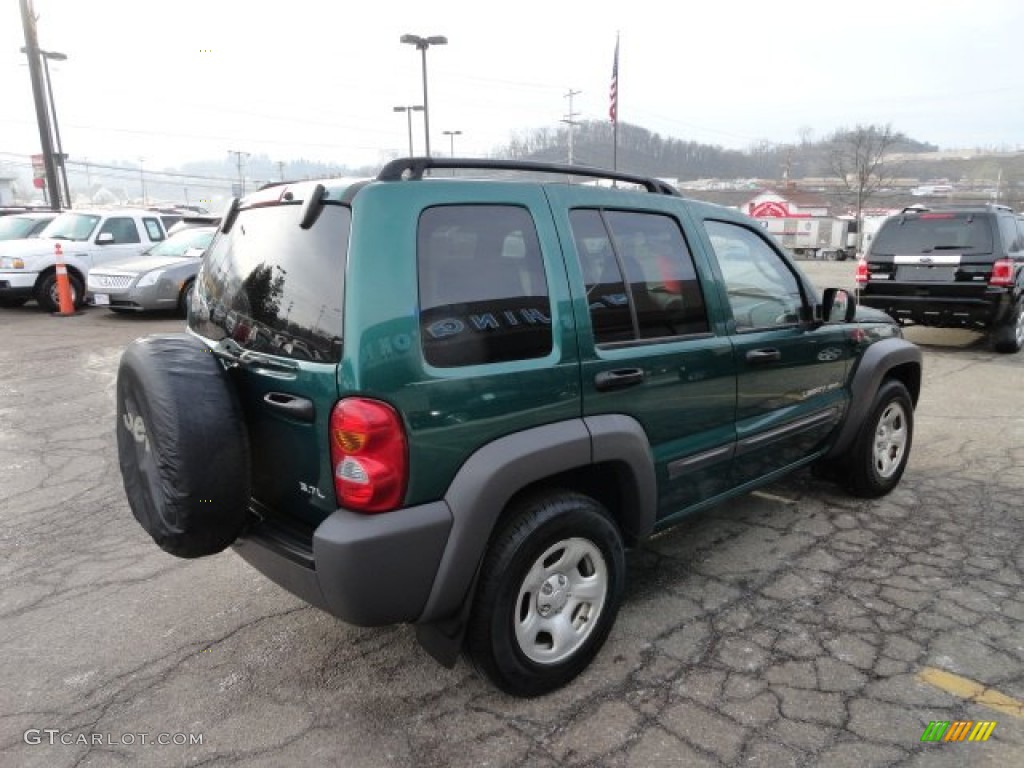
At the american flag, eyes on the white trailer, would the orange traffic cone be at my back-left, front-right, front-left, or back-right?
back-right

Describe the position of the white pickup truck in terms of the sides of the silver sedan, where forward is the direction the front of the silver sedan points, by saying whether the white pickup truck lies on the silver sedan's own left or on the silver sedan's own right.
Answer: on the silver sedan's own right

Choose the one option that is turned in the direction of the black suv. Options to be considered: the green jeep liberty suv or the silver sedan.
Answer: the green jeep liberty suv

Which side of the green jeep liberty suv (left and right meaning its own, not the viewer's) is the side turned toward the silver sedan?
left

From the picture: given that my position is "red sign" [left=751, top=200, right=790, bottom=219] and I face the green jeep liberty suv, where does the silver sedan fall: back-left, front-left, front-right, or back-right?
front-right

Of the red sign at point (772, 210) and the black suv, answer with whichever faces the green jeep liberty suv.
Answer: the red sign

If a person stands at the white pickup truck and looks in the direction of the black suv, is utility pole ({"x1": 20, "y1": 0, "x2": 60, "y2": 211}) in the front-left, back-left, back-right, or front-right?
back-left

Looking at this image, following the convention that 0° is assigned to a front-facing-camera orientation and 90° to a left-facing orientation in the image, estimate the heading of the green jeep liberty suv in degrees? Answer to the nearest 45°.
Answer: approximately 225°

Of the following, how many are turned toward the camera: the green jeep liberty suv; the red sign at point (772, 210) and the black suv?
1

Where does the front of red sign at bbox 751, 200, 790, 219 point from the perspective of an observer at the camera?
facing the viewer

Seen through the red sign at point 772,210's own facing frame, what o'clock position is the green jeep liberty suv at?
The green jeep liberty suv is roughly at 12 o'clock from the red sign.

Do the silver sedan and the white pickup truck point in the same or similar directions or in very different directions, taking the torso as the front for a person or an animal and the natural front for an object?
same or similar directions

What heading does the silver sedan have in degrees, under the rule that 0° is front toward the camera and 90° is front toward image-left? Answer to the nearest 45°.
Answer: approximately 45°

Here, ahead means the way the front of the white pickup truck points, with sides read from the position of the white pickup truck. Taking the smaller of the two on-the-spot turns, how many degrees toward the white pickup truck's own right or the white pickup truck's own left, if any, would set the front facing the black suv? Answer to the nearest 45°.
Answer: approximately 90° to the white pickup truck's own left

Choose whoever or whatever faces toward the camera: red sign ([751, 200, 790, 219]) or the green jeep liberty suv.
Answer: the red sign

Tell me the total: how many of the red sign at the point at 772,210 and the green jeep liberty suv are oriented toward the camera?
1

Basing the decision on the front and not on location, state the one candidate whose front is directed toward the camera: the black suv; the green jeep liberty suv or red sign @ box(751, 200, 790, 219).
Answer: the red sign

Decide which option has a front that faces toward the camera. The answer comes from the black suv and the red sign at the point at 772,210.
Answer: the red sign
